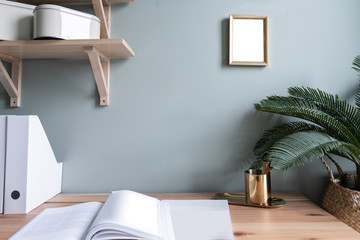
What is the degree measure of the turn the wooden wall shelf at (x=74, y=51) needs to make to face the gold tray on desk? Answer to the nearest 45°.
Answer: approximately 45° to its left

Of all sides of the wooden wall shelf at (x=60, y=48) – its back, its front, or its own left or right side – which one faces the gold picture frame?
left

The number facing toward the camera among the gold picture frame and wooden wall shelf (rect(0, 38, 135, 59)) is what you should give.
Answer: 2

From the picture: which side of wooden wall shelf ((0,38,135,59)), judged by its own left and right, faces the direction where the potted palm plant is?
left

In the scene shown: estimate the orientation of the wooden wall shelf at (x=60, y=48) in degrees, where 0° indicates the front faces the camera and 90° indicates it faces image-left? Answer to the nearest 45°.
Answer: approximately 0°

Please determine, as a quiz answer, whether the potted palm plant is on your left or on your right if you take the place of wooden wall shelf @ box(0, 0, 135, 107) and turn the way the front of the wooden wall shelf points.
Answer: on your left
